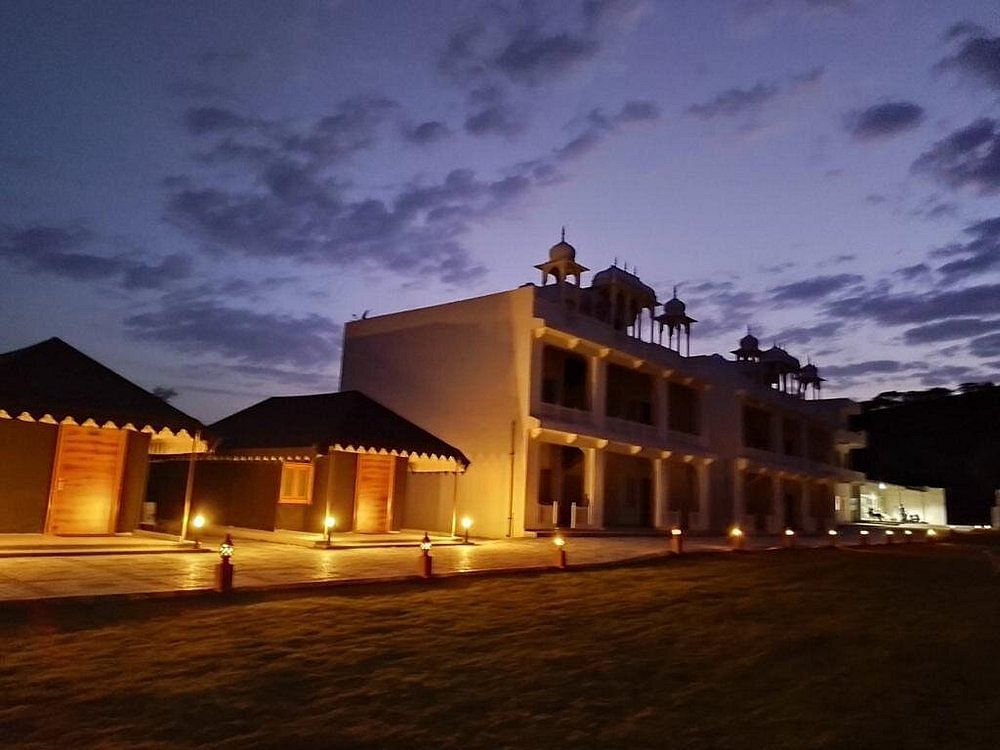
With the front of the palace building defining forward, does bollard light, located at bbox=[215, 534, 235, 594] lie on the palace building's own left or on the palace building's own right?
on the palace building's own right

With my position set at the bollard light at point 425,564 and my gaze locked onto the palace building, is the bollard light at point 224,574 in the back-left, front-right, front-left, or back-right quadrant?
back-left

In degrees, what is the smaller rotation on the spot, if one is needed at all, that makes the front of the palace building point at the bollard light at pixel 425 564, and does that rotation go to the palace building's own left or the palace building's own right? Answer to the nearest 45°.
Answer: approximately 45° to the palace building's own right

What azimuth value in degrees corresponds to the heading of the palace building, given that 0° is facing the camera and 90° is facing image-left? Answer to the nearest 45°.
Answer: approximately 315°
